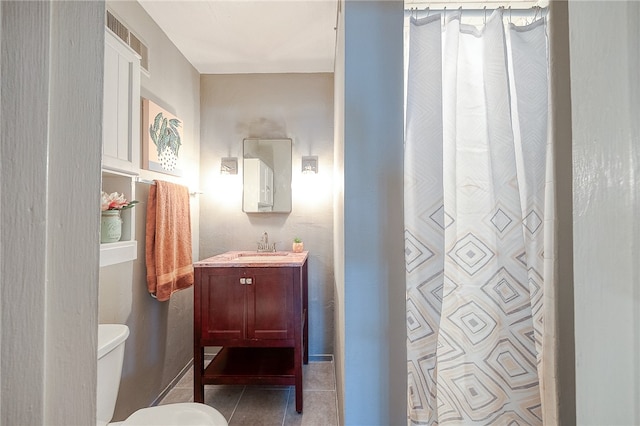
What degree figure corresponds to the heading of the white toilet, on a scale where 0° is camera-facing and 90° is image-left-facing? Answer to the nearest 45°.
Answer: approximately 270°

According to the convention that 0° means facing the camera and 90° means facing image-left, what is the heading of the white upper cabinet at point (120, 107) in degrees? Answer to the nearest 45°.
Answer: approximately 270°

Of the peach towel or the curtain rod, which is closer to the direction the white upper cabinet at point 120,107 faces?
the curtain rod

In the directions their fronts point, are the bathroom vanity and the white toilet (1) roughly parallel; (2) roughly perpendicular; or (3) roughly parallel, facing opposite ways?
roughly perpendicular

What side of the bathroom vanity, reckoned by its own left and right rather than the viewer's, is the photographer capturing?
front

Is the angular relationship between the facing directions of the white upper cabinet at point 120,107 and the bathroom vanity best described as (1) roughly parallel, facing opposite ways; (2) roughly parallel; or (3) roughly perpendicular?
roughly perpendicular

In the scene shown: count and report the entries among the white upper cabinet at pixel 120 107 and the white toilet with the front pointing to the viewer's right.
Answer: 2

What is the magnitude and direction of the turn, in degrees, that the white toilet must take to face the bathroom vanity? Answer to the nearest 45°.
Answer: approximately 45° to its left

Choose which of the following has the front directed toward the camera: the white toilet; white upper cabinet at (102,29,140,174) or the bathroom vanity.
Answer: the bathroom vanity

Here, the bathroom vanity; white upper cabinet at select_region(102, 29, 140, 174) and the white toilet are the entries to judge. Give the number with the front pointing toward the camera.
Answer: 1
